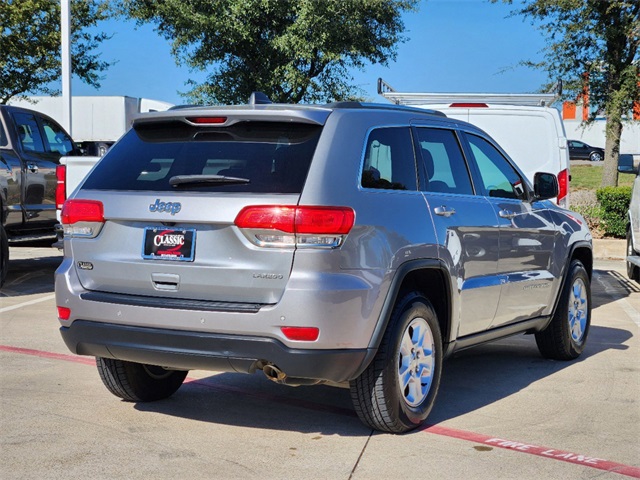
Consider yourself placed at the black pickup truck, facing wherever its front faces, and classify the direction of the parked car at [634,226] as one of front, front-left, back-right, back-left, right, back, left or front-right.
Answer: front-right

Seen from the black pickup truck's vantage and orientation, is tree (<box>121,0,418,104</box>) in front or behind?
in front

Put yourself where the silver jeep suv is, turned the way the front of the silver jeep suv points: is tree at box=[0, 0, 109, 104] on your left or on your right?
on your left

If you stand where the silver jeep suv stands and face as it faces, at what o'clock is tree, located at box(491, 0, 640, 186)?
The tree is roughly at 11 o'clock from the silver jeep suv.

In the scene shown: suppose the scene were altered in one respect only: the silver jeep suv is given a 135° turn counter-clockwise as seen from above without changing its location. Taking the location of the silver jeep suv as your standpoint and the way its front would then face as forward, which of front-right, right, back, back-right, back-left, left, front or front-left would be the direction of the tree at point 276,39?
right

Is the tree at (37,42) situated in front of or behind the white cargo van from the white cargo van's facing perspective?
in front

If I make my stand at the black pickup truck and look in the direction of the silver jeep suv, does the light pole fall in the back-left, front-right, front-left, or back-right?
back-left

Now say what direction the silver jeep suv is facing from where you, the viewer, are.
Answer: facing away from the viewer and to the right of the viewer

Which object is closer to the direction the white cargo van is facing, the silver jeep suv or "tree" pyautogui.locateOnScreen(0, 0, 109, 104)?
the tree

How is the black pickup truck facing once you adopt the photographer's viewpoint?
facing away from the viewer and to the right of the viewer

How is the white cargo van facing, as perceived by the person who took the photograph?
facing away from the viewer
